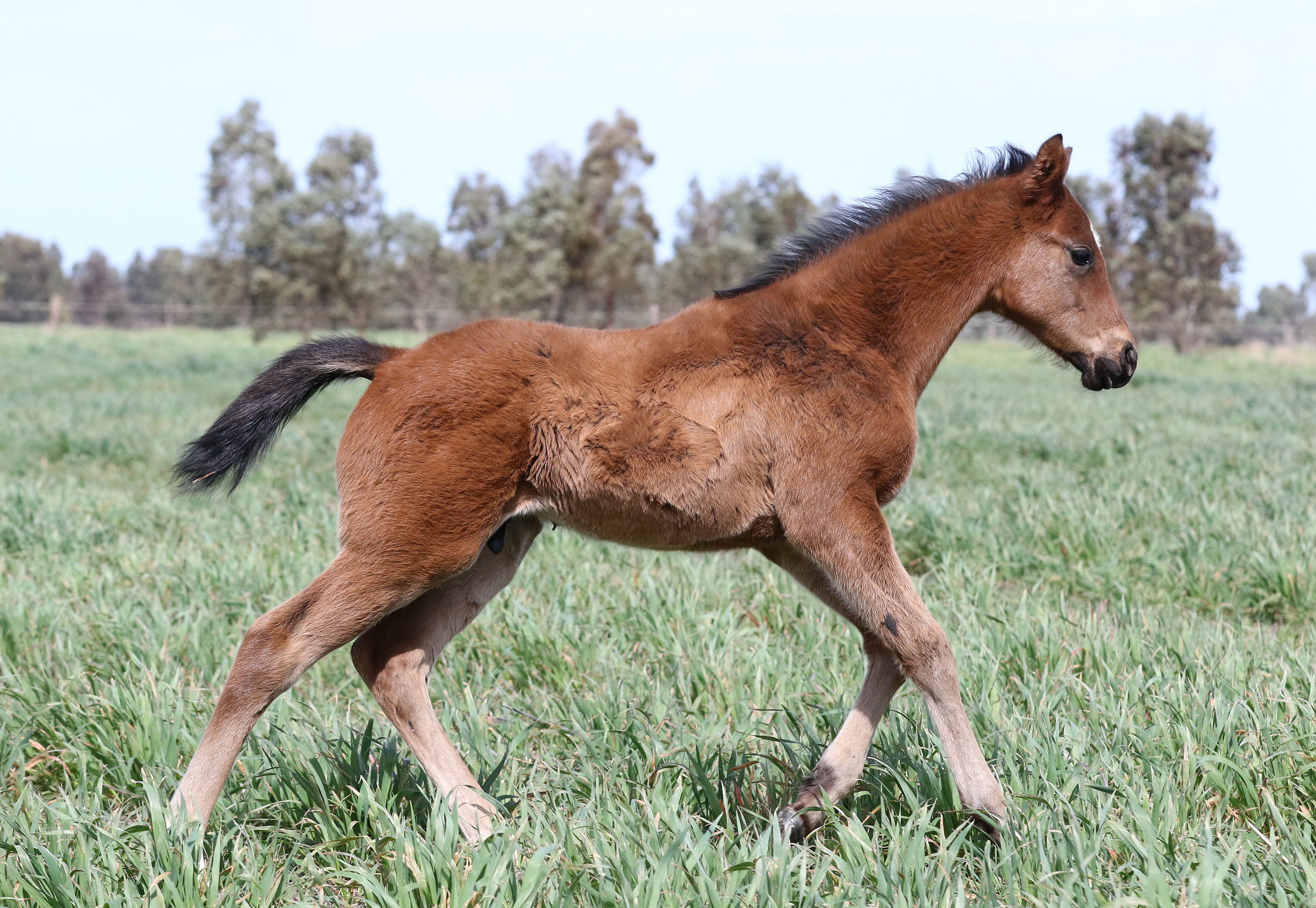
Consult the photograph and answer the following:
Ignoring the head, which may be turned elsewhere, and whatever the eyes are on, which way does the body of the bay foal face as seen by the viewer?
to the viewer's right

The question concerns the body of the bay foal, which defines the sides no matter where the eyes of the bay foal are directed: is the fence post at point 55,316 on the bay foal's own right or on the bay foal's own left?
on the bay foal's own left

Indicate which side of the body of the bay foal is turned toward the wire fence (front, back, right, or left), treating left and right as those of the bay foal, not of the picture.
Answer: left
